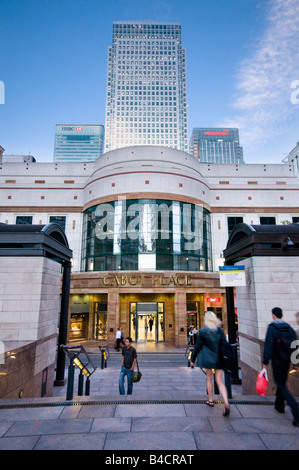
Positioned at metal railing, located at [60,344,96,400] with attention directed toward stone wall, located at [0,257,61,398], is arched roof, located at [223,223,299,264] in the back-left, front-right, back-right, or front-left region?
back-right

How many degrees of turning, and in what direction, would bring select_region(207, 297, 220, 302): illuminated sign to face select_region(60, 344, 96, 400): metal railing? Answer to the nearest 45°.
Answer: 0° — it already faces it

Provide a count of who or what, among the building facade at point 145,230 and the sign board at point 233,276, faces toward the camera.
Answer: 2

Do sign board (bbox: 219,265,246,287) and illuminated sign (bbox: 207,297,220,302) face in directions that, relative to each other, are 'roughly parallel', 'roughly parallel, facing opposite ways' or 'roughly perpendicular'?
roughly parallel

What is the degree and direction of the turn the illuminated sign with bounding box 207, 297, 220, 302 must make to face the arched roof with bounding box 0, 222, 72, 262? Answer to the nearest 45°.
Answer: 0° — it already faces it

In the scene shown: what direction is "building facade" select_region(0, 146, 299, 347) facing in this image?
toward the camera

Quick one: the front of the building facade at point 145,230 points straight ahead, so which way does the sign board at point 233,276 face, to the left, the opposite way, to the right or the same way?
the same way

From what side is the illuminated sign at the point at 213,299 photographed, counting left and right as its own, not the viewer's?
front

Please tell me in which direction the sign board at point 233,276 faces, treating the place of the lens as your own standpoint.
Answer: facing the viewer

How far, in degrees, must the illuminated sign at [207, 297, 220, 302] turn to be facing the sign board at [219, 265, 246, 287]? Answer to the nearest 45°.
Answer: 0° — it already faces it

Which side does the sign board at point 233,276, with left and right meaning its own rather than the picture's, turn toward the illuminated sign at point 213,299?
back

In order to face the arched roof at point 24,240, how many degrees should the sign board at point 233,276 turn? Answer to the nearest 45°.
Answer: approximately 90° to its right

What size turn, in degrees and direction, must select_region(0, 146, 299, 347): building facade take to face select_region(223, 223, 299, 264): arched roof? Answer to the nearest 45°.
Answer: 0° — it already faces it

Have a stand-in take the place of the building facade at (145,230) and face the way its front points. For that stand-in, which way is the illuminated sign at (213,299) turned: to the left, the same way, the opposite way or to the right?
the same way

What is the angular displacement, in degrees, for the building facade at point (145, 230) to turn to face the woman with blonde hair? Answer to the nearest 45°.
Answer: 0° — it already faces them

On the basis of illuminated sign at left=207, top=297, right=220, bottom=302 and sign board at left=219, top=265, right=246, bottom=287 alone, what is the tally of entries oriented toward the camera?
2
